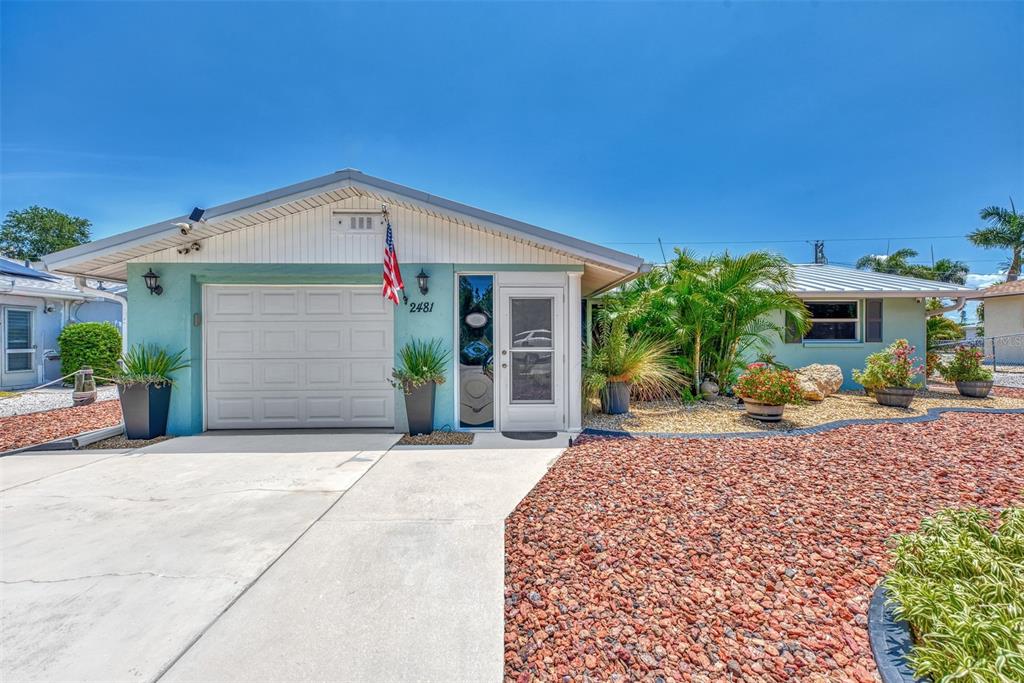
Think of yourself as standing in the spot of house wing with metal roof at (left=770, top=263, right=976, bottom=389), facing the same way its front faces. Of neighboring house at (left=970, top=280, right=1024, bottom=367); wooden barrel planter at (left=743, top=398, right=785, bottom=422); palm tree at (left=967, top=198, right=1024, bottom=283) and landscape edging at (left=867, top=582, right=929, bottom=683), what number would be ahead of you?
2

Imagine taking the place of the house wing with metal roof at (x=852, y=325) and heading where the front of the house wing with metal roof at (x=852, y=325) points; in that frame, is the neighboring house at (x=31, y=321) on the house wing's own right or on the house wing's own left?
on the house wing's own right

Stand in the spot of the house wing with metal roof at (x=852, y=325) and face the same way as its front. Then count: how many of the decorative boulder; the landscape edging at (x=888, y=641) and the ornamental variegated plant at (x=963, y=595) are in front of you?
3

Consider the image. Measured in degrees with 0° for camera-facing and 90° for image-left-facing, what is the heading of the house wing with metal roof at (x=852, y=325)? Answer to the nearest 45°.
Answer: approximately 0°

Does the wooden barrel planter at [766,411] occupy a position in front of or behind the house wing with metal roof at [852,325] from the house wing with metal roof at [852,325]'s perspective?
in front

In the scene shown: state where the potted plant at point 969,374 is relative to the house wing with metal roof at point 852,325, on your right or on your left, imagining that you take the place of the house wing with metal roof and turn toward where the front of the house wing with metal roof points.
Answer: on your left

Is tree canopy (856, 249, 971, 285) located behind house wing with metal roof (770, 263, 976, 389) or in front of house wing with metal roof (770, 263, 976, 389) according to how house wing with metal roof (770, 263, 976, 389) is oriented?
behind

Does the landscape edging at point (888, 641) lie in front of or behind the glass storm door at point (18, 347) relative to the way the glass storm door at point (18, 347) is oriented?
in front

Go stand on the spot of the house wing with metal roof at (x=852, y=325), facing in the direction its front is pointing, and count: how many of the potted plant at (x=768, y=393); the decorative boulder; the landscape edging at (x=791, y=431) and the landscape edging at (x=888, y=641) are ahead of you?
4

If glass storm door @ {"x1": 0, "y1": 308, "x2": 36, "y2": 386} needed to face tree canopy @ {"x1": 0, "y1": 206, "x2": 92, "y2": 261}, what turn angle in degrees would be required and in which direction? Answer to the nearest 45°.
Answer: approximately 180°

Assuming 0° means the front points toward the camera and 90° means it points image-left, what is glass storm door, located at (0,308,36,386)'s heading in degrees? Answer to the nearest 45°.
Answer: approximately 0°

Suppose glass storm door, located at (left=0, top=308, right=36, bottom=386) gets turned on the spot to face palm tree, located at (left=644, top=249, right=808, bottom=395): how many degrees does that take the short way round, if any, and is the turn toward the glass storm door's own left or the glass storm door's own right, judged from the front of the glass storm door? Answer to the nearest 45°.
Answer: approximately 45° to the glass storm door's own left

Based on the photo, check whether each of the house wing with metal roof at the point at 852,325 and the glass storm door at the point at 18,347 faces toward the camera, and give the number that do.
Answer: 2

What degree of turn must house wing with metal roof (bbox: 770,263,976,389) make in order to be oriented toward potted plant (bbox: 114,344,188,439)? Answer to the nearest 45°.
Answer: approximately 45° to its right

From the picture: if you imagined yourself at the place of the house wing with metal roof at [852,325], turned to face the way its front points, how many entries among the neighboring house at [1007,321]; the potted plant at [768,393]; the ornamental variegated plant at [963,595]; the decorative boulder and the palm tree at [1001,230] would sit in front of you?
3
